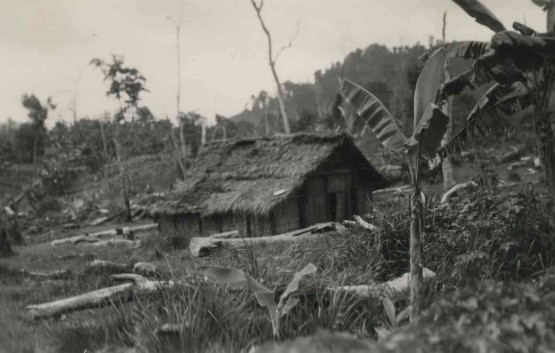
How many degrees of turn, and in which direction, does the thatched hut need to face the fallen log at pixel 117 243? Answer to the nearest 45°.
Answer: approximately 135° to its right

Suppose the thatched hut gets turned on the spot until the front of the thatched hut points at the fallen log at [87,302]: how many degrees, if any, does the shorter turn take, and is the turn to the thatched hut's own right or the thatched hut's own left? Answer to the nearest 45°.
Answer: approximately 45° to the thatched hut's own right

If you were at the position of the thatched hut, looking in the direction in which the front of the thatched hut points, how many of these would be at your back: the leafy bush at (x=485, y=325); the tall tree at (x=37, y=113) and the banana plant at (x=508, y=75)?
1

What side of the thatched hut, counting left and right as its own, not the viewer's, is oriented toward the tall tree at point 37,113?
back

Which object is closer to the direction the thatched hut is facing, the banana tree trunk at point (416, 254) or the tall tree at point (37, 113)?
the banana tree trunk

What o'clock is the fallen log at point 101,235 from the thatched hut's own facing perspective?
The fallen log is roughly at 5 o'clock from the thatched hut.

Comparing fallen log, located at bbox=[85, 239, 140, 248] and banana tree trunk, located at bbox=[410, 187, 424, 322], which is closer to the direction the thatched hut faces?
the banana tree trunk

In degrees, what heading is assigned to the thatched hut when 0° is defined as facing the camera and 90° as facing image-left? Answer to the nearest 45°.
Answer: approximately 315°

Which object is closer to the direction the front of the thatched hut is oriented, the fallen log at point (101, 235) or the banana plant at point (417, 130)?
the banana plant

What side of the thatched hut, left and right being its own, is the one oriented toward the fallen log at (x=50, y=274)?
right

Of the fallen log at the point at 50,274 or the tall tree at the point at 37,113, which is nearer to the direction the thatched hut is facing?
the fallen log

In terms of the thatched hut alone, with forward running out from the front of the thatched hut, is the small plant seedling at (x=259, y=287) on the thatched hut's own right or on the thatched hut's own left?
on the thatched hut's own right

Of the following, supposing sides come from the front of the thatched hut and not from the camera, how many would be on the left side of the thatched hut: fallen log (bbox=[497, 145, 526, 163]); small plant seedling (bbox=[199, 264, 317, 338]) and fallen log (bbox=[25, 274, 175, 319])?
1
